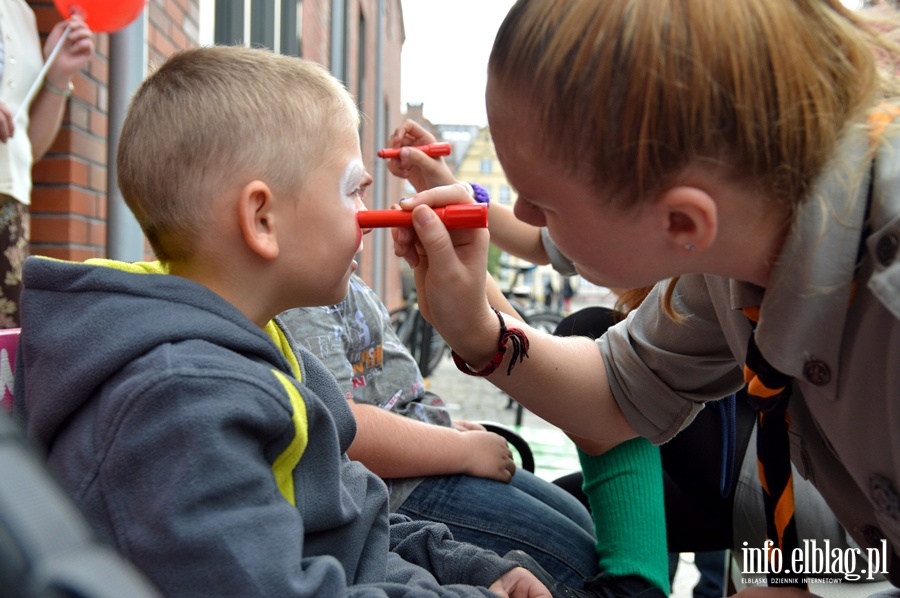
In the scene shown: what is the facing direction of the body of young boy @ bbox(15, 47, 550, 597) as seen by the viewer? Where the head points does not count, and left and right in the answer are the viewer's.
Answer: facing to the right of the viewer

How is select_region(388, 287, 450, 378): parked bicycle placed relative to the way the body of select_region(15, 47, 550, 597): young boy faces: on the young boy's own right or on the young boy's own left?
on the young boy's own left

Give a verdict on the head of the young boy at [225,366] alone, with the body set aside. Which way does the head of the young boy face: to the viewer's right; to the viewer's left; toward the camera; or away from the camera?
to the viewer's right
